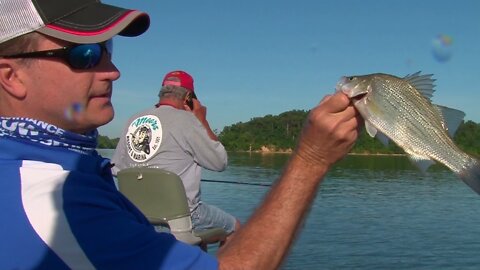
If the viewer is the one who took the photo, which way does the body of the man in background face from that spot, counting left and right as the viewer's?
facing away from the viewer and to the right of the viewer

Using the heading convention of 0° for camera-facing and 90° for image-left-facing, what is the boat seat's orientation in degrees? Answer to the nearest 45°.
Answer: approximately 225°

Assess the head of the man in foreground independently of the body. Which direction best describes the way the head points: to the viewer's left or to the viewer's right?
to the viewer's right

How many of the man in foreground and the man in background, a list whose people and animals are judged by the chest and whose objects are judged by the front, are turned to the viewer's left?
0

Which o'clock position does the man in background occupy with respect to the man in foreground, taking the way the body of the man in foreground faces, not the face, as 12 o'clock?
The man in background is roughly at 9 o'clock from the man in foreground.

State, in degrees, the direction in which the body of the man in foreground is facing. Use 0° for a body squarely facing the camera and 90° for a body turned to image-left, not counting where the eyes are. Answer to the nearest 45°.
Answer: approximately 270°

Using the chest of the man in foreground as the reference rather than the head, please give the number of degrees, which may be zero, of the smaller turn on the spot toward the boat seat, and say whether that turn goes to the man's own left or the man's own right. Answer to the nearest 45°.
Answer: approximately 90° to the man's own left
